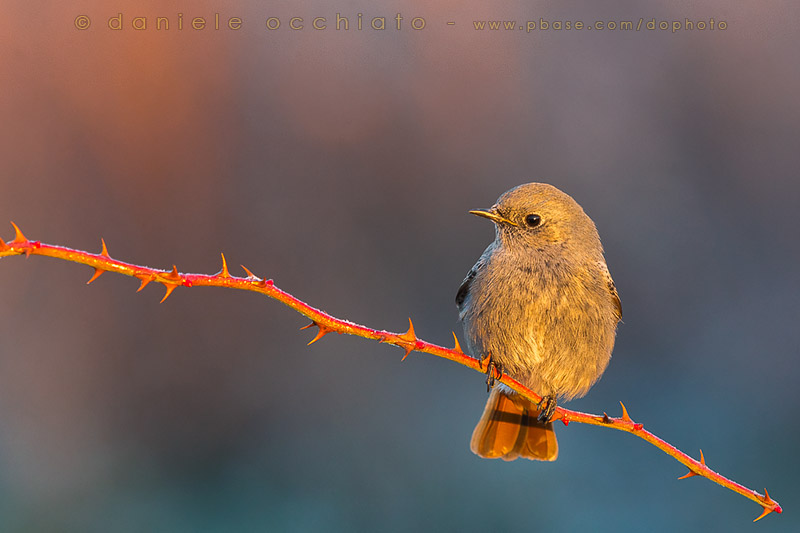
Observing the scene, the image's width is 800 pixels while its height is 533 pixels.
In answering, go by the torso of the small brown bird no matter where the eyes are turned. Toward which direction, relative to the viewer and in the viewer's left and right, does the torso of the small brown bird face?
facing the viewer
